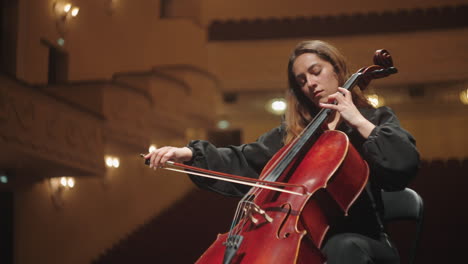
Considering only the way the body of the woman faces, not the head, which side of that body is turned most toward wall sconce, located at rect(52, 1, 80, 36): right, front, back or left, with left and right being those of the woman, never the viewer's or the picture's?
right

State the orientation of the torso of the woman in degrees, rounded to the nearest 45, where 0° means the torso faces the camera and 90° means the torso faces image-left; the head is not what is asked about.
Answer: approximately 45°

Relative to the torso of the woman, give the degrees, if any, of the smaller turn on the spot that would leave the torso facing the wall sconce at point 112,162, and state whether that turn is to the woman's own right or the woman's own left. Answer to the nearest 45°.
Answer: approximately 90° to the woman's own right
